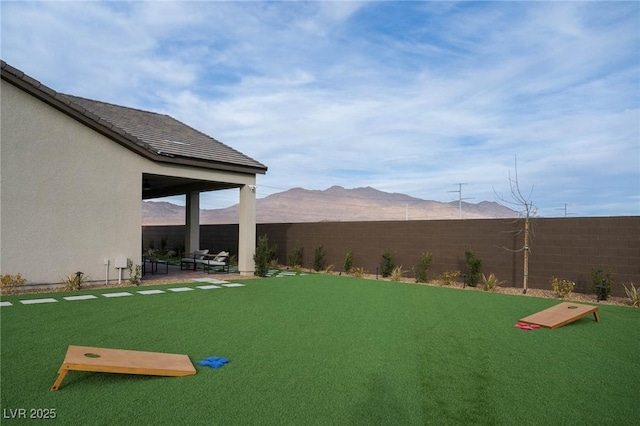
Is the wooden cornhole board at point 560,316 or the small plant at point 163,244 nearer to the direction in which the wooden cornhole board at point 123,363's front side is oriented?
the wooden cornhole board

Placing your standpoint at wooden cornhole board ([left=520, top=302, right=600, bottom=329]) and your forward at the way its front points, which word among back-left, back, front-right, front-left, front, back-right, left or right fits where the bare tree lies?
back-right

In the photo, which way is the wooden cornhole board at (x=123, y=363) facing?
to the viewer's right

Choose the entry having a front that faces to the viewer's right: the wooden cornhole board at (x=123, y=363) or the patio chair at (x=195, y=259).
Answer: the wooden cornhole board

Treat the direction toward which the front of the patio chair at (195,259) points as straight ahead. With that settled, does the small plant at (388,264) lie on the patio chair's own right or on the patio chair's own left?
on the patio chair's own left

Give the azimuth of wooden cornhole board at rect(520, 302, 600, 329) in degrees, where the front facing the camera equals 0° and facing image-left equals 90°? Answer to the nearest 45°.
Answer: approximately 45°

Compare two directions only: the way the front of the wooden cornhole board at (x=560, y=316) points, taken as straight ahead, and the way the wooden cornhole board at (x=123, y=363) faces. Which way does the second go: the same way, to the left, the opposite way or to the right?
the opposite way

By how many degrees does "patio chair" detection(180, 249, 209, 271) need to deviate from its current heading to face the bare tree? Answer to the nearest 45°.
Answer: approximately 90° to its left

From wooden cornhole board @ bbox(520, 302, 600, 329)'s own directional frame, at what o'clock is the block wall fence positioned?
The block wall fence is roughly at 4 o'clock from the wooden cornhole board.

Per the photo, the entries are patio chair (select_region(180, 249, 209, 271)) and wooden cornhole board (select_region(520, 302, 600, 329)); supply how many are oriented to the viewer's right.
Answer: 0

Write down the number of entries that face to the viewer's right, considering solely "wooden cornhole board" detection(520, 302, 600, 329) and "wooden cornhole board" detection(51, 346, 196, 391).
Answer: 1

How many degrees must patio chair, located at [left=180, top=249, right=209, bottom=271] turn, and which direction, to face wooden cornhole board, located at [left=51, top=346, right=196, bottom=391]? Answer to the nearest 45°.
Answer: approximately 45° to its left
